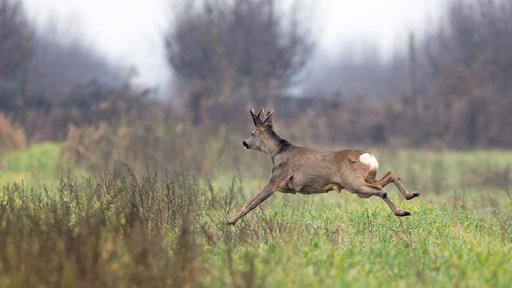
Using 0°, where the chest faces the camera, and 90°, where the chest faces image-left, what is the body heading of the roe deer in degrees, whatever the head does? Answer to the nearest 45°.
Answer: approximately 90°

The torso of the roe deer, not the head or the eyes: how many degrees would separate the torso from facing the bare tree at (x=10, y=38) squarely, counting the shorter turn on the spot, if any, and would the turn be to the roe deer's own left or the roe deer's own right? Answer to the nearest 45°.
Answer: approximately 45° to the roe deer's own right

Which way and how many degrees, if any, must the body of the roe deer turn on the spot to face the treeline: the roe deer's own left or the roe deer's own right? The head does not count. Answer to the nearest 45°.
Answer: approximately 90° to the roe deer's own right

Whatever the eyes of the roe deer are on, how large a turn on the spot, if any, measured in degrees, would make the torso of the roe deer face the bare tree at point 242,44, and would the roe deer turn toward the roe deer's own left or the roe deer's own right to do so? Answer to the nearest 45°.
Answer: approximately 90° to the roe deer's own right
